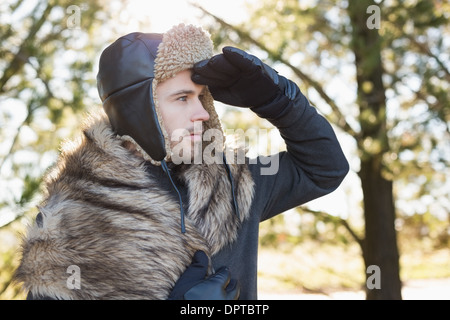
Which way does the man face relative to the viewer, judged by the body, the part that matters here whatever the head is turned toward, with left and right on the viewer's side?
facing the viewer and to the right of the viewer

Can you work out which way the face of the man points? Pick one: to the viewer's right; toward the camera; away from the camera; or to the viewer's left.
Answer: to the viewer's right

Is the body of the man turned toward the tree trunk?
no
